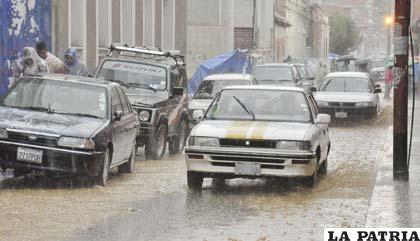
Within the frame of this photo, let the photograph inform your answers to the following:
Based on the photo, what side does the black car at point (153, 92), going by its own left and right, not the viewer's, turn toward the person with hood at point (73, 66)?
right

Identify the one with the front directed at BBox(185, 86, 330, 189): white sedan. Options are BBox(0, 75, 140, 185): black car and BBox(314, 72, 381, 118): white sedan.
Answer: BBox(314, 72, 381, 118): white sedan

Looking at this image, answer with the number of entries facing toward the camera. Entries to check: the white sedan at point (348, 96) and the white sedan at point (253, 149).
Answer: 2

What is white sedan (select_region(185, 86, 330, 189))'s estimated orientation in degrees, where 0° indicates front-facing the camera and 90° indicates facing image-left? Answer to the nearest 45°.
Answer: approximately 0°

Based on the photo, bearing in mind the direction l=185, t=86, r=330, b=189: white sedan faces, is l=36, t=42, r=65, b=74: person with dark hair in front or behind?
behind

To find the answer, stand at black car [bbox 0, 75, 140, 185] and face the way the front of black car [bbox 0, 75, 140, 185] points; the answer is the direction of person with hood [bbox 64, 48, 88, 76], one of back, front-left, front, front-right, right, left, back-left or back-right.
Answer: back-right

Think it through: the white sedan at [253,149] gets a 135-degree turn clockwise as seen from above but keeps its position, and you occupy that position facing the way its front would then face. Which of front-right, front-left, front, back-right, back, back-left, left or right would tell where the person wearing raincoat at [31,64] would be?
front

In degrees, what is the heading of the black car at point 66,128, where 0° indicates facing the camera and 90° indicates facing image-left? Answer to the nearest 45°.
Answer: approximately 45°

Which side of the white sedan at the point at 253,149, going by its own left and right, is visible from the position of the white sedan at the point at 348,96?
back

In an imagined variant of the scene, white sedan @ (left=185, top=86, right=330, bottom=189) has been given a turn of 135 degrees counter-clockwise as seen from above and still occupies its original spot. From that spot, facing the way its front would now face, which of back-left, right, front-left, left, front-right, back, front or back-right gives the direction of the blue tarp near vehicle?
front-left

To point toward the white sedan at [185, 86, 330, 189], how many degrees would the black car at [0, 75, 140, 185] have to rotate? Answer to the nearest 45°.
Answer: approximately 135° to its left

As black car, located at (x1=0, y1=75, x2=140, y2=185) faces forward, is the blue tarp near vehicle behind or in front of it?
behind
